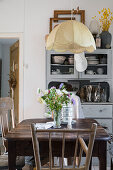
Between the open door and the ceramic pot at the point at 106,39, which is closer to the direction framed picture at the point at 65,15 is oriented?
the ceramic pot

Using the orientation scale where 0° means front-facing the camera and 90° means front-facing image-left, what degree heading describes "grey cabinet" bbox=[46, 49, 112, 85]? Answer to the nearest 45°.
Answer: approximately 0°

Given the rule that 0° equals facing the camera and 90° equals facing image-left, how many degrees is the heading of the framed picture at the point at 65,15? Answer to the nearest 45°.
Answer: approximately 0°

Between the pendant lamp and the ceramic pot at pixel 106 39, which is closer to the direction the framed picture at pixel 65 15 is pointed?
the pendant lamp

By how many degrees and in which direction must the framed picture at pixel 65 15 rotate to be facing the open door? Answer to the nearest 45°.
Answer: approximately 135° to its right

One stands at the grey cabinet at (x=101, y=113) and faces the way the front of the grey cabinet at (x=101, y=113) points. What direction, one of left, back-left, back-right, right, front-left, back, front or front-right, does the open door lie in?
back-right

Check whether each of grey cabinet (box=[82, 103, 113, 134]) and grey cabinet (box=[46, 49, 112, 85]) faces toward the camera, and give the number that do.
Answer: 2
